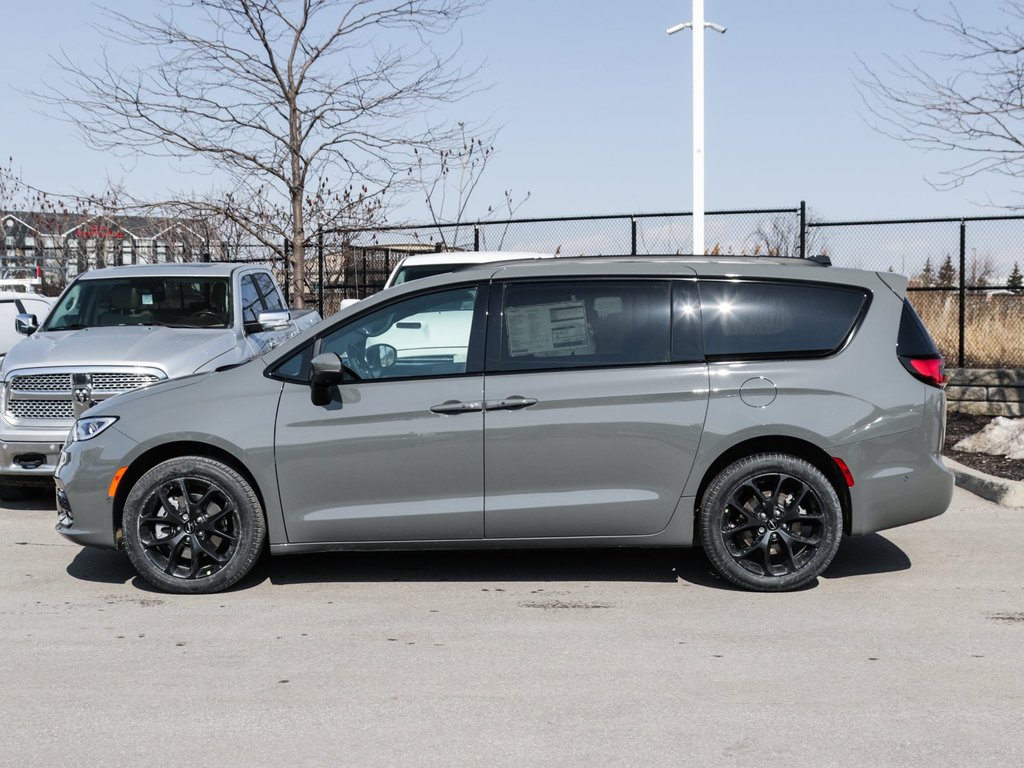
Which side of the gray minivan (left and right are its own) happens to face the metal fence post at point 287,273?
right

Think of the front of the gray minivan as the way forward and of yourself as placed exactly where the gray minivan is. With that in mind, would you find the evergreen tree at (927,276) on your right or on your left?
on your right

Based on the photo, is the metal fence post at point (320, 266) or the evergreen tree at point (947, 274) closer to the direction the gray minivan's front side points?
the metal fence post

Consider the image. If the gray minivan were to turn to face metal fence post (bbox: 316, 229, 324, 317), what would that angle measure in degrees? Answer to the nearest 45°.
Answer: approximately 90° to its right

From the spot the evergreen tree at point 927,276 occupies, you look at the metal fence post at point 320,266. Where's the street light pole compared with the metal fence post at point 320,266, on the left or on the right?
left

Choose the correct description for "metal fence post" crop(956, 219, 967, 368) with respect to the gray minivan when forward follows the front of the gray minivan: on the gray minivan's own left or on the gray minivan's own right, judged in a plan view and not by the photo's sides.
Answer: on the gray minivan's own right

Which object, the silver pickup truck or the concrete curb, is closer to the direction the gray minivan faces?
the silver pickup truck

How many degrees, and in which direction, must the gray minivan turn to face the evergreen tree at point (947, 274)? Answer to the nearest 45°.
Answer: approximately 135° to its right

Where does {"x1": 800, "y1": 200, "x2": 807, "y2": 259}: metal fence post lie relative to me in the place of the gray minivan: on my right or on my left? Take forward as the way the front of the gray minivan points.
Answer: on my right

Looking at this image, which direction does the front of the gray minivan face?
to the viewer's left
